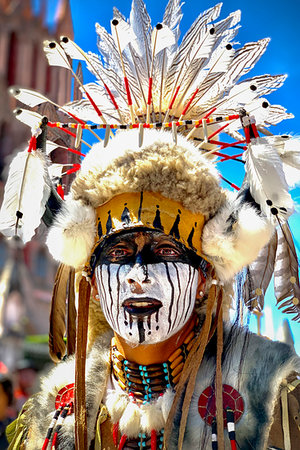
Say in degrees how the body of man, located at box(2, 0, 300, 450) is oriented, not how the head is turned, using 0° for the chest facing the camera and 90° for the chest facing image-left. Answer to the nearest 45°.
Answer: approximately 0°
